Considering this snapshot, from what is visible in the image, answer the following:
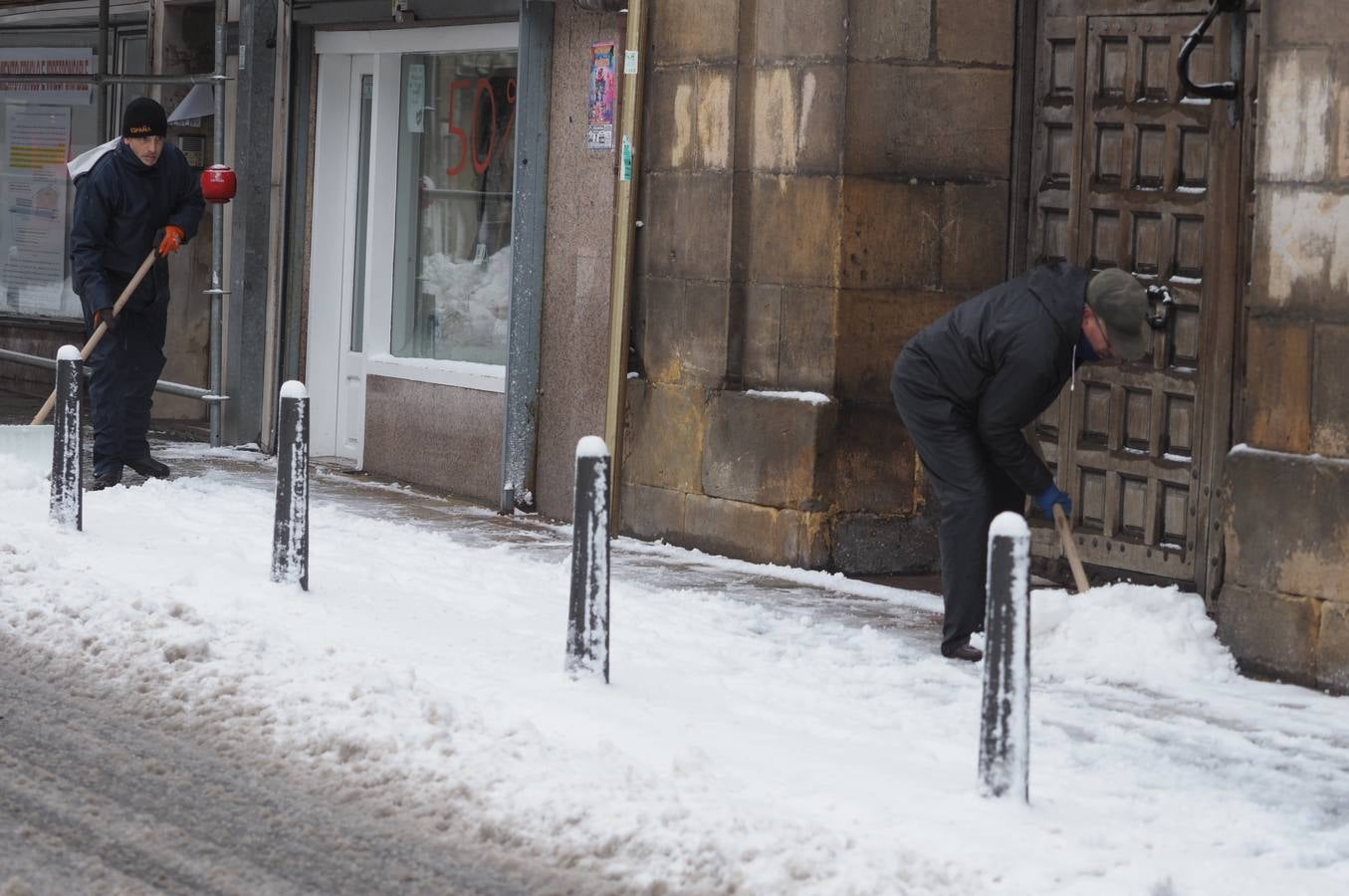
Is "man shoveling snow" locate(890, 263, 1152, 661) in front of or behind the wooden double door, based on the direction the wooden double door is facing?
in front

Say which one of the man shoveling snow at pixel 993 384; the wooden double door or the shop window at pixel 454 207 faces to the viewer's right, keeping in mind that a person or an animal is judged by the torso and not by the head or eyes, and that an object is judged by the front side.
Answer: the man shoveling snow

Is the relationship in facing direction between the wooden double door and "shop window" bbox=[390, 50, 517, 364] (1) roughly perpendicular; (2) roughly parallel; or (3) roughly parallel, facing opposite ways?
roughly parallel

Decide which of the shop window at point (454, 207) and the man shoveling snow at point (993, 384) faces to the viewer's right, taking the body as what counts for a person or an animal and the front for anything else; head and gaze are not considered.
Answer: the man shoveling snow

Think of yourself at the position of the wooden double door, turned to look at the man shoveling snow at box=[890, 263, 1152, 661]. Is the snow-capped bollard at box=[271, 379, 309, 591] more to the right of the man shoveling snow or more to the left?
right

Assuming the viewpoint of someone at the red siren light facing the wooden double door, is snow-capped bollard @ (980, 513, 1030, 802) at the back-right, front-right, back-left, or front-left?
front-right

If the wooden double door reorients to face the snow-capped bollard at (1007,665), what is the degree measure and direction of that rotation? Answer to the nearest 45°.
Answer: approximately 45° to its left

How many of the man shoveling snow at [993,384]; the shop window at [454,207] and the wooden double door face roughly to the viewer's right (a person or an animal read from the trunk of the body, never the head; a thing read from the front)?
1

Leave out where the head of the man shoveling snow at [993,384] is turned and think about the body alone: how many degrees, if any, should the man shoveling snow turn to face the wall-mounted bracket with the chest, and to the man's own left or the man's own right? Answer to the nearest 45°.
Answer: approximately 45° to the man's own left

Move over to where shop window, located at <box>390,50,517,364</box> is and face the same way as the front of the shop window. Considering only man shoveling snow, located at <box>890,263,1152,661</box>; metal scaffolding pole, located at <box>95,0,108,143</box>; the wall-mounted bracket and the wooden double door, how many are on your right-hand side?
1

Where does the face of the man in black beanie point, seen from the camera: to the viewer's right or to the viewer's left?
to the viewer's right

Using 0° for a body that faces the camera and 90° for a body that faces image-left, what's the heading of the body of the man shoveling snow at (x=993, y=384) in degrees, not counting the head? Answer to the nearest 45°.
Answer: approximately 270°

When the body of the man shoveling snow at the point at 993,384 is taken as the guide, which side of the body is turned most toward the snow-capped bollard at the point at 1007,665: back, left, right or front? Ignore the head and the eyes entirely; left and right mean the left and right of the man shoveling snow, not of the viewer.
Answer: right

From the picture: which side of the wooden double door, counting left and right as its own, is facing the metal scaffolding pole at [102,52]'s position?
right

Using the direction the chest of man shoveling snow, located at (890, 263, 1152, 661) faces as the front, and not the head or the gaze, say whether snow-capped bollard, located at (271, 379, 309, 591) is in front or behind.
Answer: behind

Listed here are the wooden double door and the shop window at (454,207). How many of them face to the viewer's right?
0

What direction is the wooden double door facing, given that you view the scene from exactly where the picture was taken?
facing the viewer and to the left of the viewer

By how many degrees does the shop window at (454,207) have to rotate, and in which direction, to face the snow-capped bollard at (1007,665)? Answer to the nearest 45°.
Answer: approximately 45° to its left
